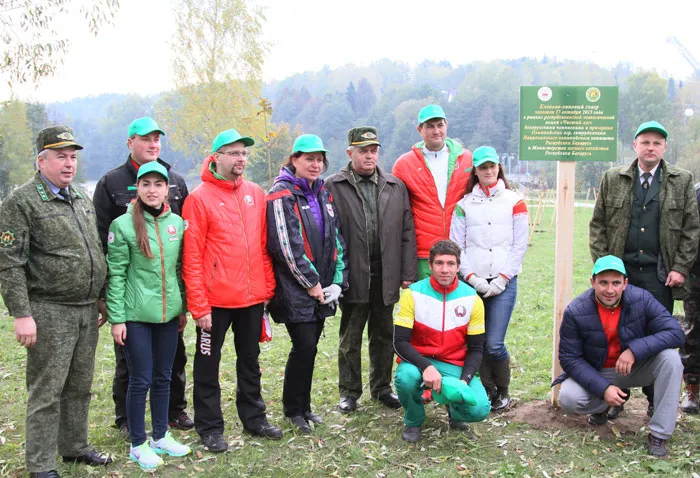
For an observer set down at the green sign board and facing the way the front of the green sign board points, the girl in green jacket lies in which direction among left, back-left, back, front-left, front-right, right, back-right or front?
front-right

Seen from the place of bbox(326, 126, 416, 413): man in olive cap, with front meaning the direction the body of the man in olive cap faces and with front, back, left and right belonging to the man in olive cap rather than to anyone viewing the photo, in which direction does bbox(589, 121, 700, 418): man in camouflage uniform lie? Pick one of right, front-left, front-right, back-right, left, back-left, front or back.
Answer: left

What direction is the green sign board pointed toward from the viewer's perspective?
toward the camera

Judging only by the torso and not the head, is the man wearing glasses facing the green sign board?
no

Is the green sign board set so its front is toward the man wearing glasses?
no

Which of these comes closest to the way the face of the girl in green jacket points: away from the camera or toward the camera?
toward the camera

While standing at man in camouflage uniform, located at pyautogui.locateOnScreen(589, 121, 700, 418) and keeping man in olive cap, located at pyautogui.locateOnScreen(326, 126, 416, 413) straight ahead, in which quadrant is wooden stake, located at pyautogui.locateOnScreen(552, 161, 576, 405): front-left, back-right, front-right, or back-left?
front-right

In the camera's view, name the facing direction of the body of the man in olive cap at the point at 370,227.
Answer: toward the camera

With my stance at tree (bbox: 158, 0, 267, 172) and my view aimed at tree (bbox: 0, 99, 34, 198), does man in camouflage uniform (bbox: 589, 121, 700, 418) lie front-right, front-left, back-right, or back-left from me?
back-left

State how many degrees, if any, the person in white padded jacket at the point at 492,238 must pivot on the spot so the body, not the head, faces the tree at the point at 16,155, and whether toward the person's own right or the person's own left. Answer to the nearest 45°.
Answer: approximately 135° to the person's own right

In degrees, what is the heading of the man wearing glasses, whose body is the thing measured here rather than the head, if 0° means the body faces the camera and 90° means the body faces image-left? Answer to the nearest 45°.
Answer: approximately 315°

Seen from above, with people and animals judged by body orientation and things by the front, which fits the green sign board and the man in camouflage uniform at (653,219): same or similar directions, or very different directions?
same or similar directions

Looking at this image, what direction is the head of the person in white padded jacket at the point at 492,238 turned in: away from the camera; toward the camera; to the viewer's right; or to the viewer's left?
toward the camera

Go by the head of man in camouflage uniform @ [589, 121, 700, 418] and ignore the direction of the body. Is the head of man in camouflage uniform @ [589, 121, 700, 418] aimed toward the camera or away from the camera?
toward the camera

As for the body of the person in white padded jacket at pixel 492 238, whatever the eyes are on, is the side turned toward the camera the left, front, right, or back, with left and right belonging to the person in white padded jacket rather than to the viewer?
front

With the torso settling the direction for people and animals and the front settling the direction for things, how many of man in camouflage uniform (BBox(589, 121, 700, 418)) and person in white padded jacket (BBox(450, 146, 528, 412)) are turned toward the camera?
2

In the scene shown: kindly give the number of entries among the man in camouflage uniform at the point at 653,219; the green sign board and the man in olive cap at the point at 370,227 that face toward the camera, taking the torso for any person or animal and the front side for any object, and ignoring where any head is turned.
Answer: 3

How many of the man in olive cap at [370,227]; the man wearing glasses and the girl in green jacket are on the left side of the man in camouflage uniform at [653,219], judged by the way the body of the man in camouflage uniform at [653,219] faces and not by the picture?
0

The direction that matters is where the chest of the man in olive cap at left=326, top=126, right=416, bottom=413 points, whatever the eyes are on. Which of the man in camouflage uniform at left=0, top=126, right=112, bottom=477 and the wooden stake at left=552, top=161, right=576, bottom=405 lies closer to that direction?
the man in camouflage uniform

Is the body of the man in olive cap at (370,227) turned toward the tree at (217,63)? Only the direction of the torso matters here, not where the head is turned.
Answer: no

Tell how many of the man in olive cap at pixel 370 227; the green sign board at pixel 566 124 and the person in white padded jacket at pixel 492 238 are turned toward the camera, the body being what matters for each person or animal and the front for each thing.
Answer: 3

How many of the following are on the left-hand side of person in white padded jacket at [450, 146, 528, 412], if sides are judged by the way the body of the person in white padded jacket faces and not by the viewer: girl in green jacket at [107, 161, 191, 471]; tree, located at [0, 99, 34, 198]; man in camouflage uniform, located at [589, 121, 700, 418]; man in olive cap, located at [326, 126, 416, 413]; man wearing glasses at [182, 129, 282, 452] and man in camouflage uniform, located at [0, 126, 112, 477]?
1
